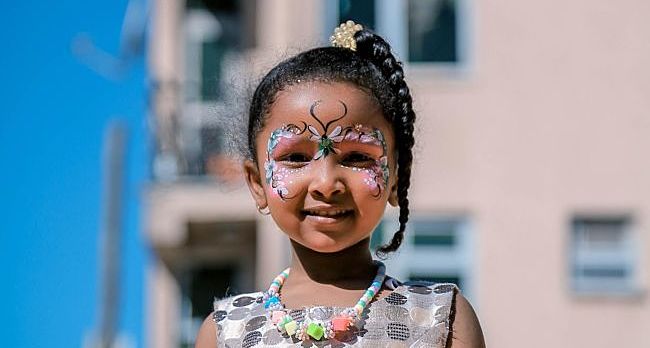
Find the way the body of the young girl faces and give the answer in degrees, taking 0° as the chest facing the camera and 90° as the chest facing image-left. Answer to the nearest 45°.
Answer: approximately 0°
